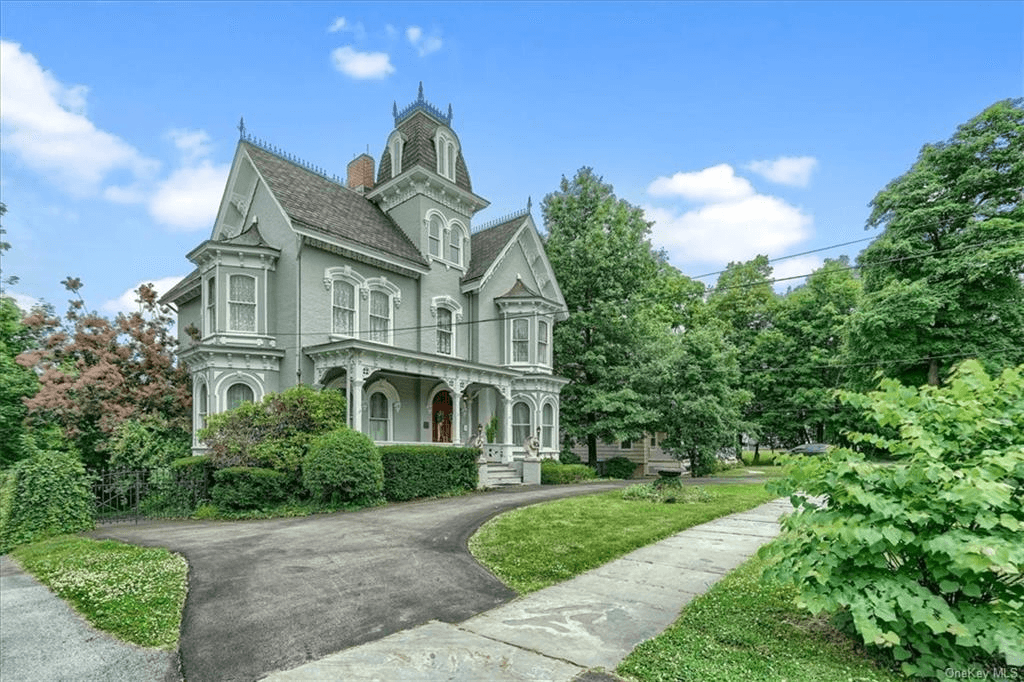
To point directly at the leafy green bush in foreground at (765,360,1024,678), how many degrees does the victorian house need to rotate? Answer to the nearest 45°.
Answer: approximately 45° to its right

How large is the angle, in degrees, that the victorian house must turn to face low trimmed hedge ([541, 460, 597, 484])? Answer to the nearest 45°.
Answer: approximately 45° to its left

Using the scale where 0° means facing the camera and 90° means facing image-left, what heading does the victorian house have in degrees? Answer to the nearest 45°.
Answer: approximately 315°

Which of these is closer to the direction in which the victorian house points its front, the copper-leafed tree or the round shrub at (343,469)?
the round shrub

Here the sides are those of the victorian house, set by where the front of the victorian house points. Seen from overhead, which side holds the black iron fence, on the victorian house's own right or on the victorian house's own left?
on the victorian house's own right
